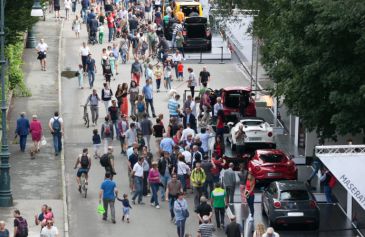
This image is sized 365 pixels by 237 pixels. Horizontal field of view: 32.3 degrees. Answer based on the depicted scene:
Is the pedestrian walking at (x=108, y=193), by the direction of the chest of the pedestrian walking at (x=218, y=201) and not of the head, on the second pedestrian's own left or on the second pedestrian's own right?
on the second pedestrian's own left

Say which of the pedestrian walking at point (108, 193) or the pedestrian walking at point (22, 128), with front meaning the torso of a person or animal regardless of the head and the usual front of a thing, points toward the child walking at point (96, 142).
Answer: the pedestrian walking at point (108, 193)

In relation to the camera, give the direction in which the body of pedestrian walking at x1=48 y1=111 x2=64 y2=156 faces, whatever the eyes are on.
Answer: away from the camera

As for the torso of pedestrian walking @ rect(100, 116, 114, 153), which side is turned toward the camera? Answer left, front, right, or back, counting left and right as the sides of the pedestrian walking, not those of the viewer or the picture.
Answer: back

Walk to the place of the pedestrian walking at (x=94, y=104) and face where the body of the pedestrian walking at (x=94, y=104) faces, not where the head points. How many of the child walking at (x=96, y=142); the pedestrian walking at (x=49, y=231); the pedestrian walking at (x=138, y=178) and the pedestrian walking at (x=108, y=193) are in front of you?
4

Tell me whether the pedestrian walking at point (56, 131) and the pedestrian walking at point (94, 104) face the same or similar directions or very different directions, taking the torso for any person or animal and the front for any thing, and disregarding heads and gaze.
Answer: very different directions
